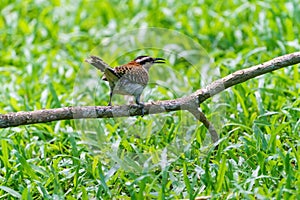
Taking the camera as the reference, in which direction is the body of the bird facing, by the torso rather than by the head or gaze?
to the viewer's right
